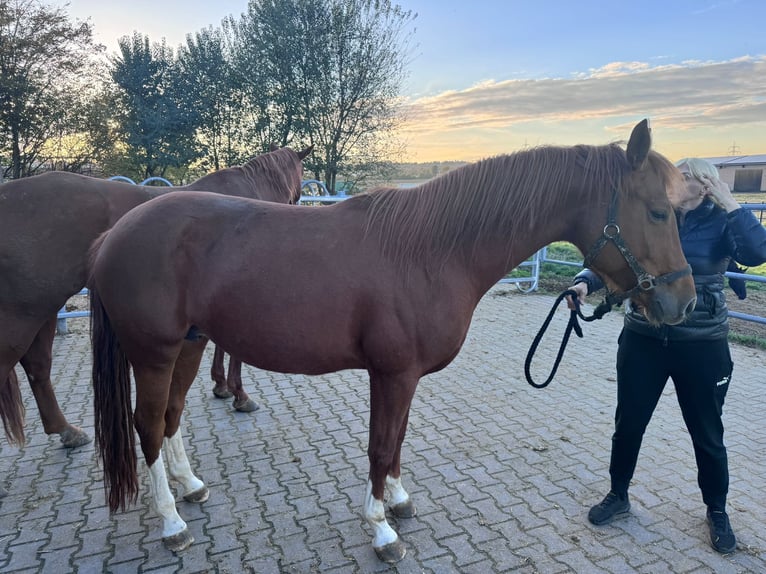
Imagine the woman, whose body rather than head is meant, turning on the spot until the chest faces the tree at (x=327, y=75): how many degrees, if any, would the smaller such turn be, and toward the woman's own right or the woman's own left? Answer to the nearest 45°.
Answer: approximately 135° to the woman's own right

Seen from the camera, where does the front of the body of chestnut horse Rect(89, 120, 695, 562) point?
to the viewer's right

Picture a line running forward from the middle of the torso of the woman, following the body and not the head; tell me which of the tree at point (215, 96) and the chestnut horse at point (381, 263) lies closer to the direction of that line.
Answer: the chestnut horse

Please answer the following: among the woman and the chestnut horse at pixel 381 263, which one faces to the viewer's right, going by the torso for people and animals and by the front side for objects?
the chestnut horse

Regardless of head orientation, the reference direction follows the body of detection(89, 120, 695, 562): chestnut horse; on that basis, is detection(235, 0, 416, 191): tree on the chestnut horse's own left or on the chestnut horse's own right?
on the chestnut horse's own left

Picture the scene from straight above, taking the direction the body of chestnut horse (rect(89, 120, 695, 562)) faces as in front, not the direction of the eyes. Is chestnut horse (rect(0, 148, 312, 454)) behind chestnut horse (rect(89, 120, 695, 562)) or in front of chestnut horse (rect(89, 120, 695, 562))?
behind

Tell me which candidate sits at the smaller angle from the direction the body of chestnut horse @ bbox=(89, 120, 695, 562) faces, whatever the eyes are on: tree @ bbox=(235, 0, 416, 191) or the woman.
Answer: the woman

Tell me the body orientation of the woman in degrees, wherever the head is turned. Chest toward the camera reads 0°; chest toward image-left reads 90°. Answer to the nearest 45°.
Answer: approximately 0°

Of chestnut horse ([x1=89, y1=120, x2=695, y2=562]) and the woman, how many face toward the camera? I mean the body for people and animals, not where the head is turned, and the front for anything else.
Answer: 1

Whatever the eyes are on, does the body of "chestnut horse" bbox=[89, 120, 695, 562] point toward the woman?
yes
